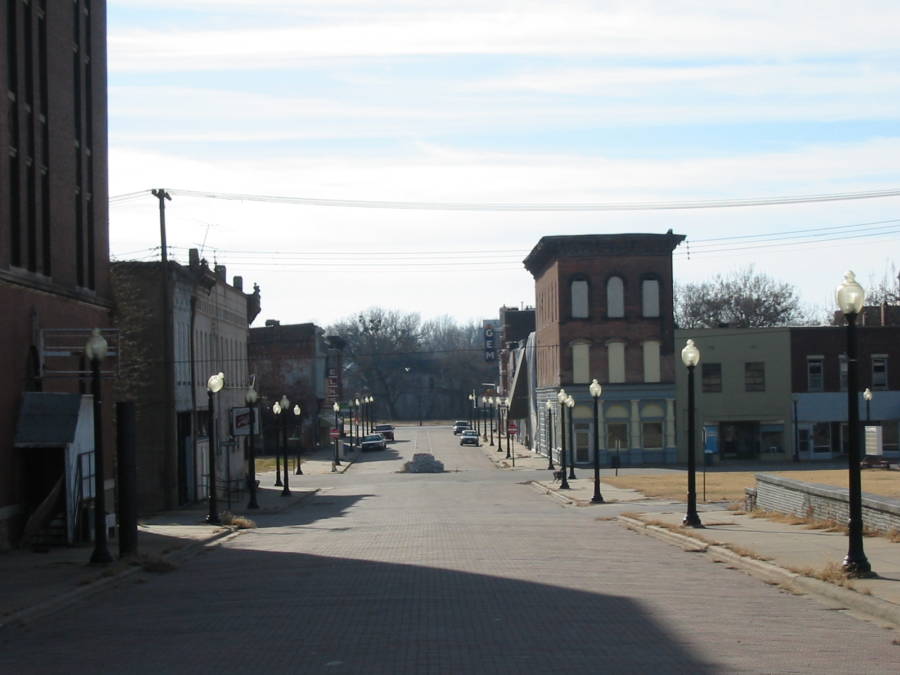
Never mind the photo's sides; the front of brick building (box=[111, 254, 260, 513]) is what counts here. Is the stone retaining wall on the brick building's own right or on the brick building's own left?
on the brick building's own right

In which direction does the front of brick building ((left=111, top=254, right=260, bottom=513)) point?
to the viewer's right

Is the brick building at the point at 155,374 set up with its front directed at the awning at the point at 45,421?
no

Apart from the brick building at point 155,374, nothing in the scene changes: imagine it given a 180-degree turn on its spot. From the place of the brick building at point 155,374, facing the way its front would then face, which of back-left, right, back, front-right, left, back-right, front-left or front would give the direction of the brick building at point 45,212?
left

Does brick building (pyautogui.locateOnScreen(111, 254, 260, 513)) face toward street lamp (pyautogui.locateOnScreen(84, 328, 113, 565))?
no

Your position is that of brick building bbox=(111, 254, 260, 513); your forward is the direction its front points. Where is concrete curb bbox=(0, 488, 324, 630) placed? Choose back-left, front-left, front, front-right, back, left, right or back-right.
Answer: right
